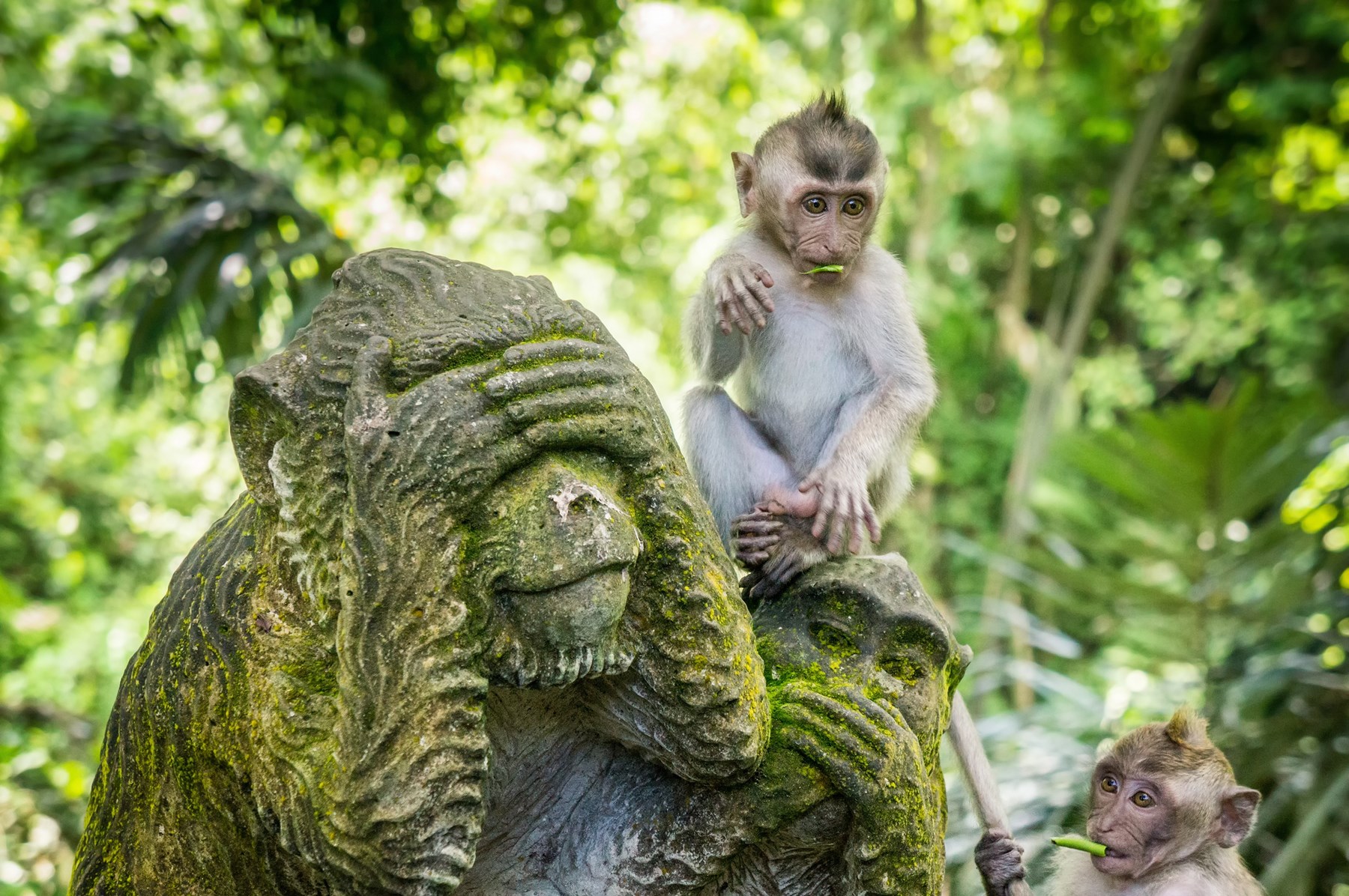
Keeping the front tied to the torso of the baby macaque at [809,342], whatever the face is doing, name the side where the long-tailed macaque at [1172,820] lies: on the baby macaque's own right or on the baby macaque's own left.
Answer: on the baby macaque's own left

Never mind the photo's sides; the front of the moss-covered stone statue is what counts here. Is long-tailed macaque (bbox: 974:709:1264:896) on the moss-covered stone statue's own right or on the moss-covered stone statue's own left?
on the moss-covered stone statue's own left

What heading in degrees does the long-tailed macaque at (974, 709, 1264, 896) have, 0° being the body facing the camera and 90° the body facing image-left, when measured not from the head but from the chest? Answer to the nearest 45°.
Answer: approximately 45°

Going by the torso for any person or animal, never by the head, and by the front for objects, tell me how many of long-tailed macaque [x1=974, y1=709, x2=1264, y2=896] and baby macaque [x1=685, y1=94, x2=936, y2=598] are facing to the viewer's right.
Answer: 0

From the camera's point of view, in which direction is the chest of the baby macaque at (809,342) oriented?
toward the camera
